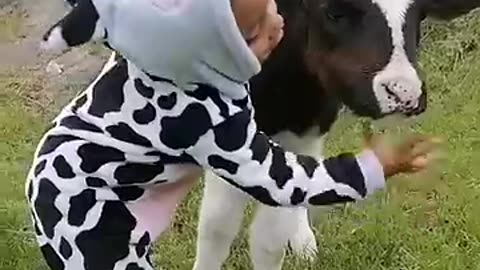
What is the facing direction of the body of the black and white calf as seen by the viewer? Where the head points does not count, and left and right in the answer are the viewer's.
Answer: facing the viewer and to the right of the viewer
